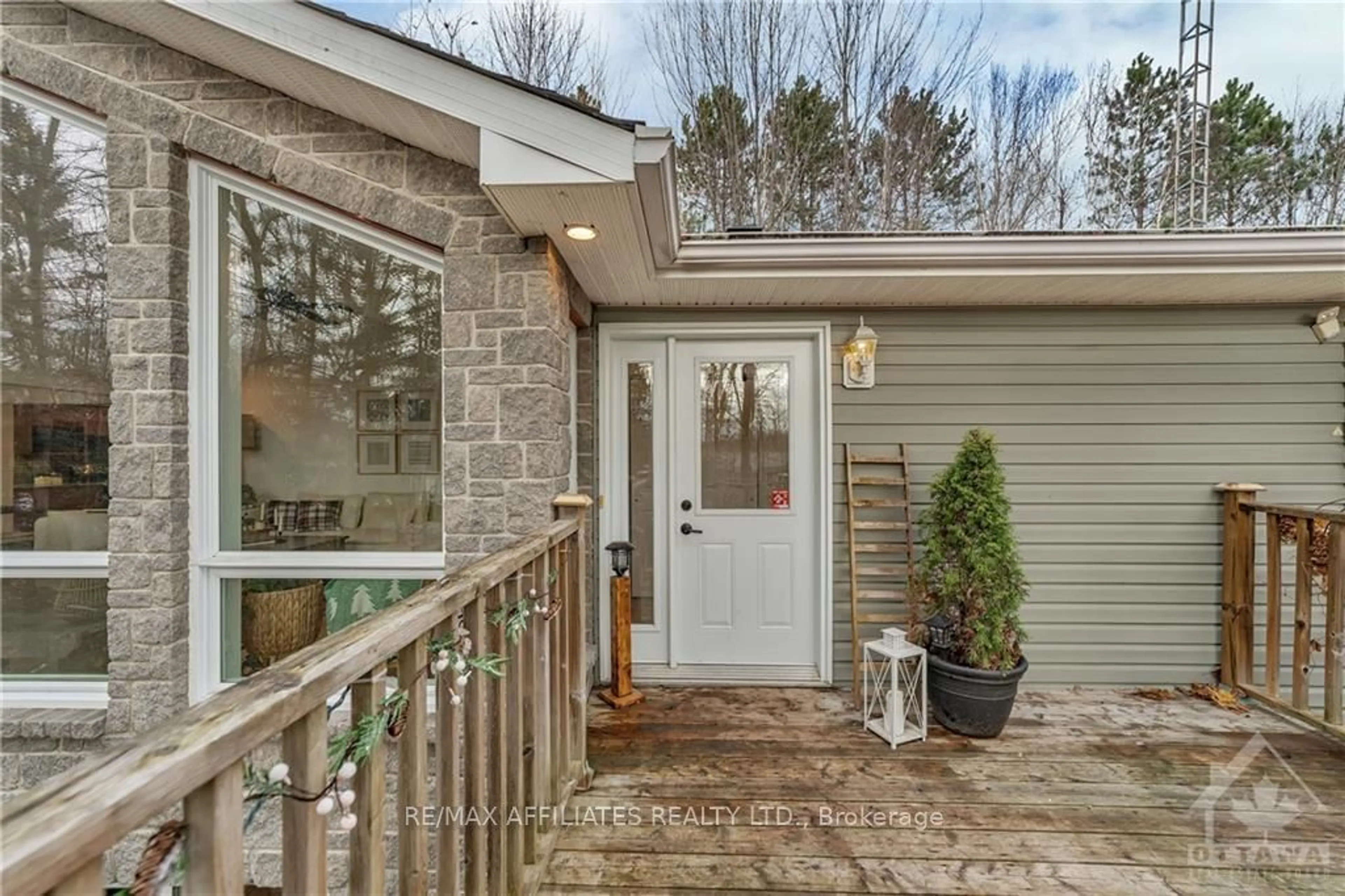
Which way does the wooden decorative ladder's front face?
toward the camera

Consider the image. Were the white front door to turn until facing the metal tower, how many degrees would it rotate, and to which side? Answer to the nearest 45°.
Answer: approximately 135° to its left

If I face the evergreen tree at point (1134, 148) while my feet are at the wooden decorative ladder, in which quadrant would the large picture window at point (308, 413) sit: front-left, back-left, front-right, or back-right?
back-left

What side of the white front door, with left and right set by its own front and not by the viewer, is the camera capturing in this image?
front

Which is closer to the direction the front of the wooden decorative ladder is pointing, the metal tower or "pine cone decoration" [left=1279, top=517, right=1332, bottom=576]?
the pine cone decoration

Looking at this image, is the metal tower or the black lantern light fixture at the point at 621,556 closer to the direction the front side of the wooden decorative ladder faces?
the black lantern light fixture

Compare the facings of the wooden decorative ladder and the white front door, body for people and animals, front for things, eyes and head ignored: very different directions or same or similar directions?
same or similar directions

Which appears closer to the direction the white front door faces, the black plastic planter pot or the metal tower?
the black plastic planter pot

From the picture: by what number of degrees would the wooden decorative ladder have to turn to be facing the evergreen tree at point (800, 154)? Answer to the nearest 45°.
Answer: approximately 180°
